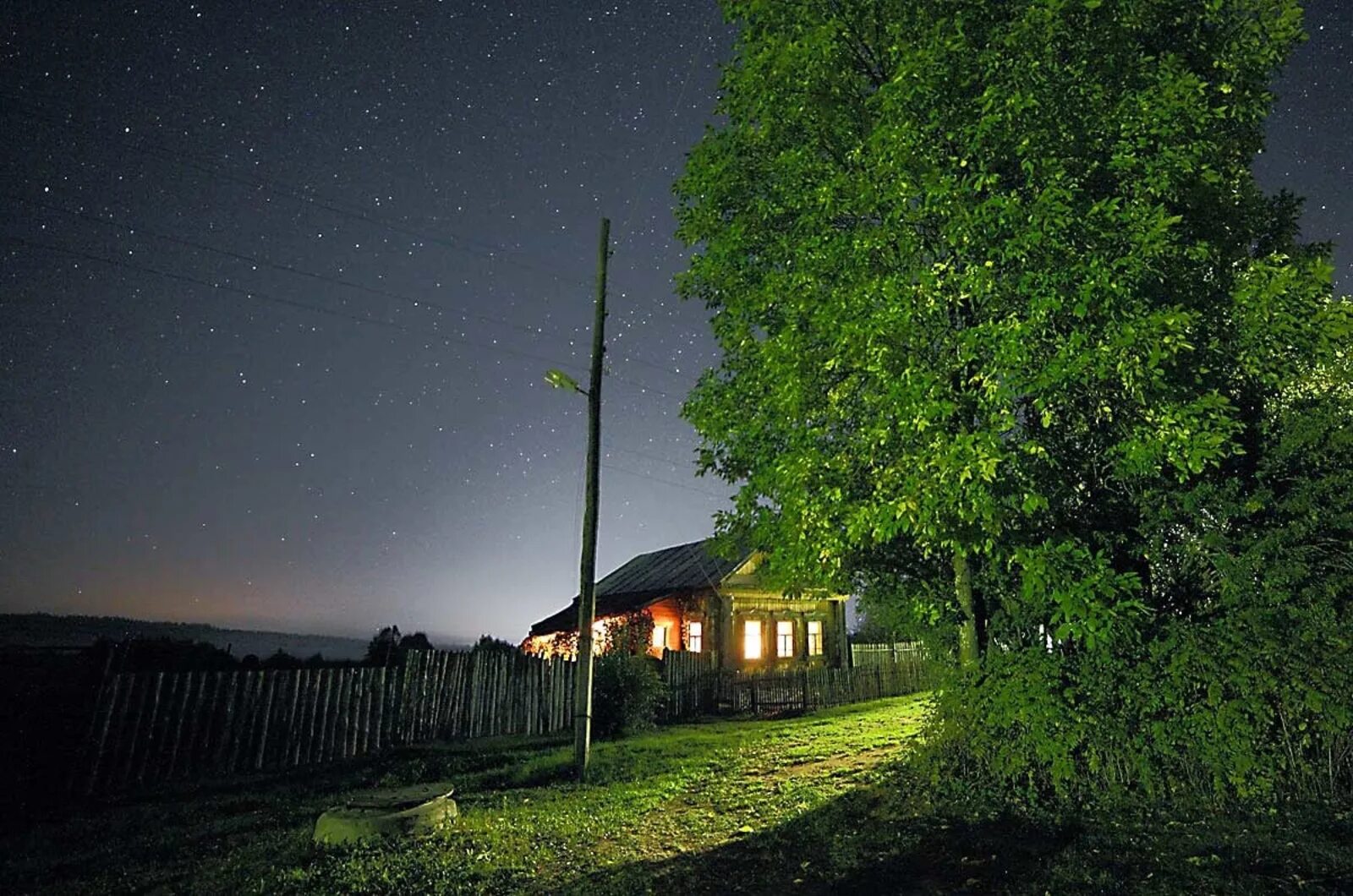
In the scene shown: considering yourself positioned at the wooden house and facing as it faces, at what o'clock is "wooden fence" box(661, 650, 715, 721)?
The wooden fence is roughly at 2 o'clock from the wooden house.

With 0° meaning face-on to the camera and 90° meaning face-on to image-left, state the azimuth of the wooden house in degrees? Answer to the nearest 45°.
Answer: approximately 315°

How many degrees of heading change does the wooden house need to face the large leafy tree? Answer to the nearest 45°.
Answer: approximately 45° to its right

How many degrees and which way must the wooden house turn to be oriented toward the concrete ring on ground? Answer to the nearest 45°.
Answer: approximately 45° to its right

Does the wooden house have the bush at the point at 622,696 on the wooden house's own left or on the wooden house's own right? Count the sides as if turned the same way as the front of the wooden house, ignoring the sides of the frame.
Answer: on the wooden house's own right

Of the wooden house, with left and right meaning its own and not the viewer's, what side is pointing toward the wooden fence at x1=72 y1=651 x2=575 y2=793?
right
